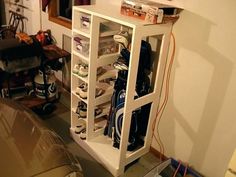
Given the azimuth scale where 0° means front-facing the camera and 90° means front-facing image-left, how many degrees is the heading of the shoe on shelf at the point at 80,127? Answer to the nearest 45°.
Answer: approximately 45°

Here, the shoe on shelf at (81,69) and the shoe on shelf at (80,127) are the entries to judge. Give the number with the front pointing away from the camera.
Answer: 0

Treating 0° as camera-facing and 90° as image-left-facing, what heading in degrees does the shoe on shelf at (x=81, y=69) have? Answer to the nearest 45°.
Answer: approximately 45°
